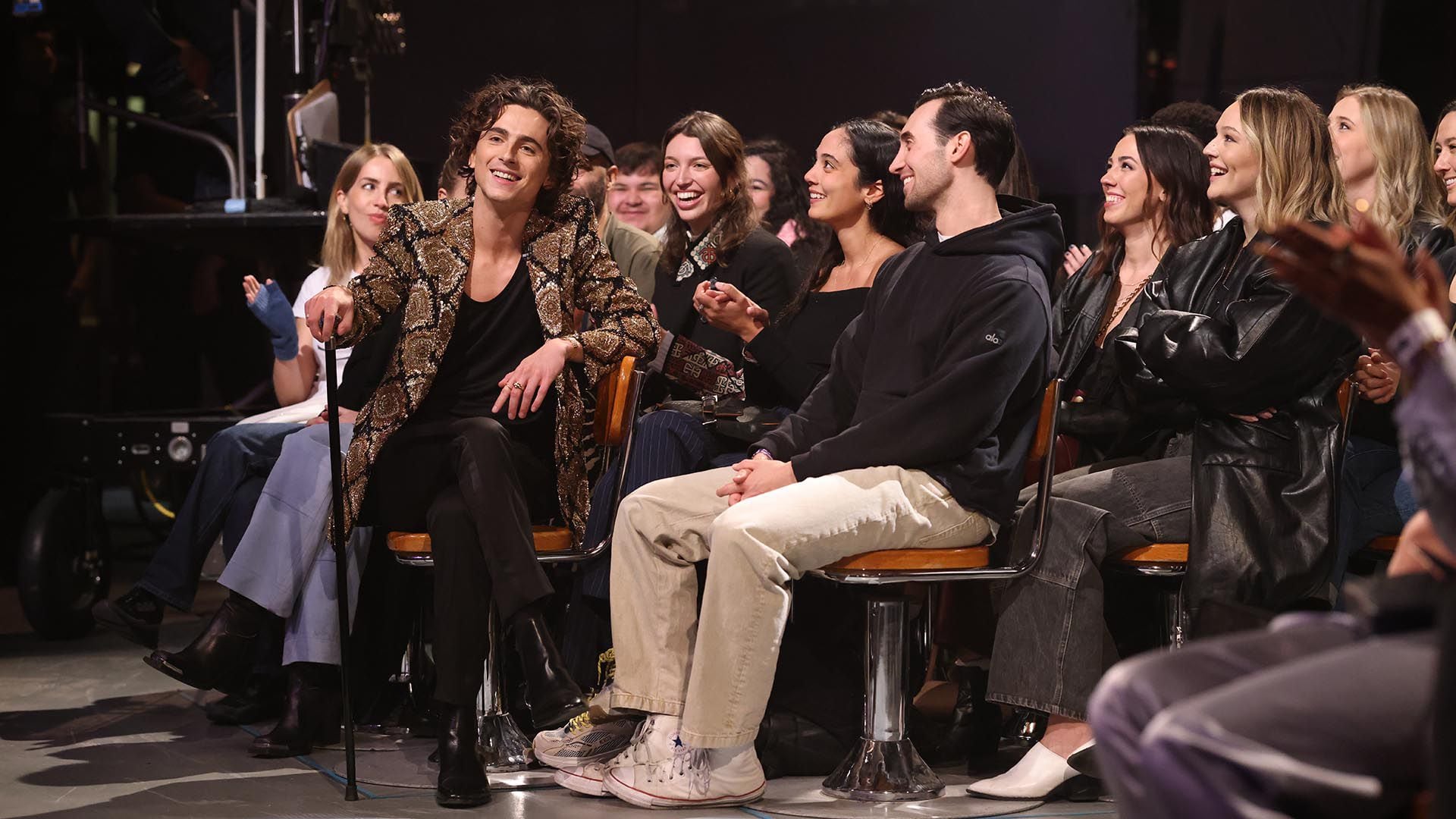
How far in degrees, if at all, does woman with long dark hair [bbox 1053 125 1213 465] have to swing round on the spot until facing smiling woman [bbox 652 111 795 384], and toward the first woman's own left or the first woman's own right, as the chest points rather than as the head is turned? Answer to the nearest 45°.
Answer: approximately 45° to the first woman's own right

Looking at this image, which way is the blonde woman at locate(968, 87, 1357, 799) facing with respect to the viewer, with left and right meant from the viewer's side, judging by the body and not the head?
facing to the left of the viewer

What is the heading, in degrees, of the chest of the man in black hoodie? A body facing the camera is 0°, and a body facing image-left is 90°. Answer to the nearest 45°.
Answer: approximately 45°

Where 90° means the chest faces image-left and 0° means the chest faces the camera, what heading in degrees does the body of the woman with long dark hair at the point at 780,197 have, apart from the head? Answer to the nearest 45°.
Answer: approximately 45°

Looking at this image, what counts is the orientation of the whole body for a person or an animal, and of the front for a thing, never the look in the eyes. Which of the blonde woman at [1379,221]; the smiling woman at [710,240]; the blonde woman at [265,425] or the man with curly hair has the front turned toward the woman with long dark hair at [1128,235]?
the blonde woman at [1379,221]

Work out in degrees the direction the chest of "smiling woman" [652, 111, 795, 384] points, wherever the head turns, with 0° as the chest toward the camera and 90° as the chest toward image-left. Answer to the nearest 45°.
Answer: approximately 45°

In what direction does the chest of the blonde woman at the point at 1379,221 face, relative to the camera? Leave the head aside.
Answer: to the viewer's left

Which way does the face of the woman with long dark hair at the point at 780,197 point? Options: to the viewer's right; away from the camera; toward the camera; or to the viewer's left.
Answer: to the viewer's left

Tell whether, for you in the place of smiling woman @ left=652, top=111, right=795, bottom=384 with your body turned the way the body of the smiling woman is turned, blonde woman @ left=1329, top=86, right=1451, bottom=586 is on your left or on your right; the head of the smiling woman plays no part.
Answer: on your left
